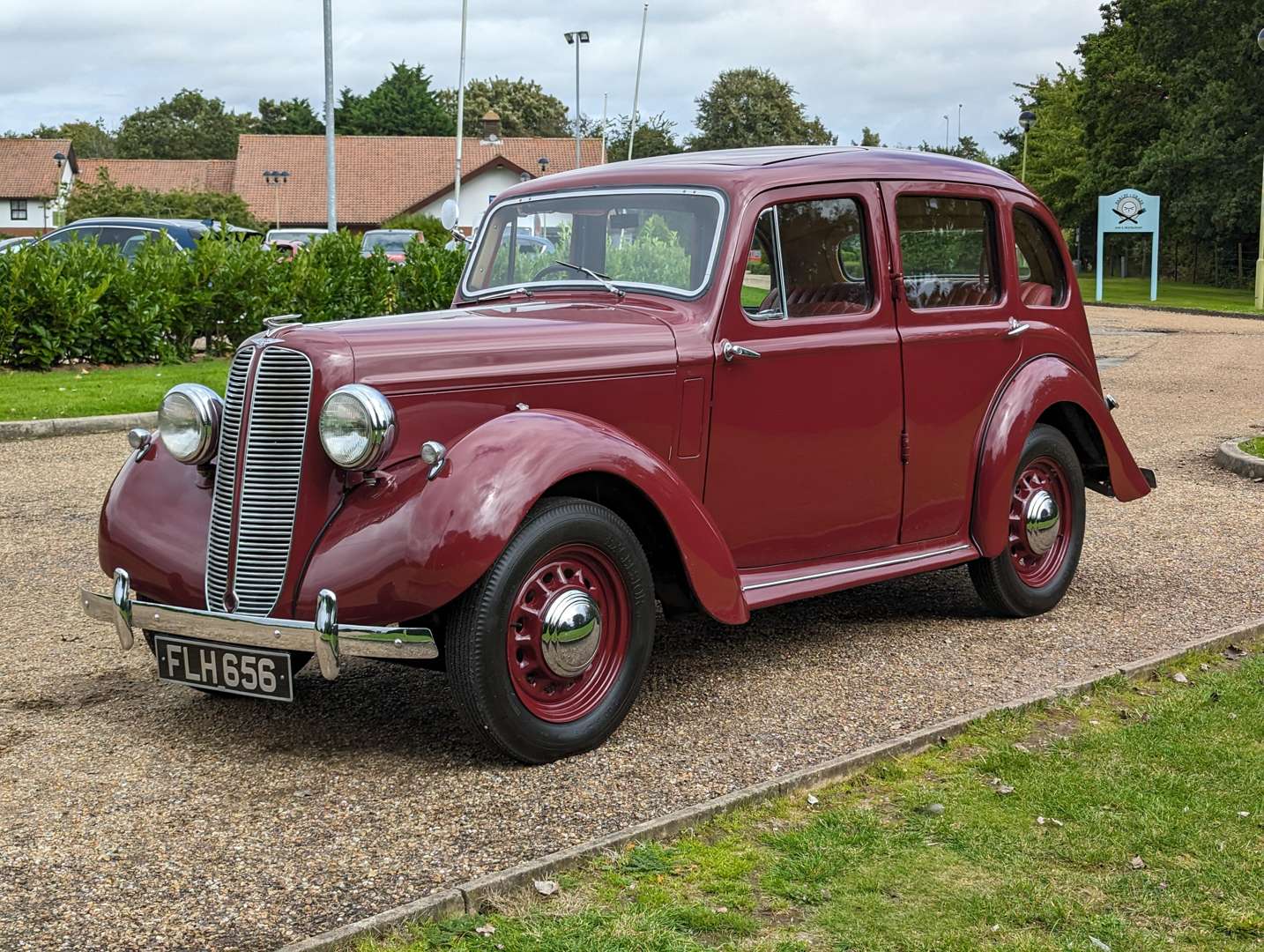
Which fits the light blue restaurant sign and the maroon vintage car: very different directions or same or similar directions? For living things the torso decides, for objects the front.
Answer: same or similar directions

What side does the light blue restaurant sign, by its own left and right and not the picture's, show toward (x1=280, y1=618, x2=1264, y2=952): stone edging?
front

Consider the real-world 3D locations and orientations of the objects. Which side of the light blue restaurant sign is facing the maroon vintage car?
front

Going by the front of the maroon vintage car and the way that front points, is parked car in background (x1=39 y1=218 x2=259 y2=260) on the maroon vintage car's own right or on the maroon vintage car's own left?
on the maroon vintage car's own right

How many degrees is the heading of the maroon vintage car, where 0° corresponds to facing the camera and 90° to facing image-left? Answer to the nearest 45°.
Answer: approximately 45°

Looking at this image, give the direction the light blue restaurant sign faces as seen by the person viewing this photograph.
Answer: facing the viewer

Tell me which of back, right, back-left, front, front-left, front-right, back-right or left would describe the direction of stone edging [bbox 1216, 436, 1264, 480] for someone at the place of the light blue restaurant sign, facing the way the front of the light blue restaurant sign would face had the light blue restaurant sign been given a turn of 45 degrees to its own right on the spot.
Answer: front-left

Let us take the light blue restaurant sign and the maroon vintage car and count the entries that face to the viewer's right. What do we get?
0
